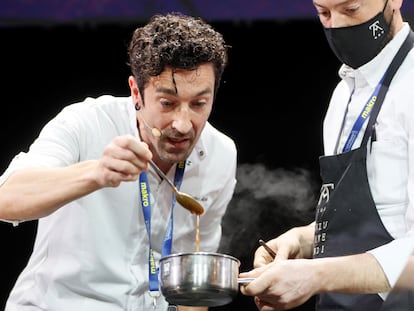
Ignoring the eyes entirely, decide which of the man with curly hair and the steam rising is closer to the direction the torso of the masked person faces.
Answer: the man with curly hair

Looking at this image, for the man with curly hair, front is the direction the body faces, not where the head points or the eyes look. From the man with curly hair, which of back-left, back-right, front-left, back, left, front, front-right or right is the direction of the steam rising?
left

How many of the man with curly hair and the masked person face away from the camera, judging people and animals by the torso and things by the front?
0

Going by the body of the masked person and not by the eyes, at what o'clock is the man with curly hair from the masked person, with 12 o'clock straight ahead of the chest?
The man with curly hair is roughly at 2 o'clock from the masked person.

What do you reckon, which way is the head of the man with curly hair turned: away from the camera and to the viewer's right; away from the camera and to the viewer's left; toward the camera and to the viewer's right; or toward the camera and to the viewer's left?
toward the camera and to the viewer's right

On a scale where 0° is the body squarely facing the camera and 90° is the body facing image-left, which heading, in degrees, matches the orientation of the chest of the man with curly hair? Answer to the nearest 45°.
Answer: approximately 315°

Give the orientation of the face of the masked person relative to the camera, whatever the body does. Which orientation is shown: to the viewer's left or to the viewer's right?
to the viewer's left

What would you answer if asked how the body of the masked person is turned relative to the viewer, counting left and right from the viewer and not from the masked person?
facing the viewer and to the left of the viewer

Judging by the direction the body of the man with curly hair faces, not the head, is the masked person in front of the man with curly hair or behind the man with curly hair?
in front

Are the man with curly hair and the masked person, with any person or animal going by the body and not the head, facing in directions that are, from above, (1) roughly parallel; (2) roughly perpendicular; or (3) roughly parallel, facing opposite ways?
roughly perpendicular

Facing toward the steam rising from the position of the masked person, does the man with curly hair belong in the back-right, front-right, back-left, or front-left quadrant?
front-left
